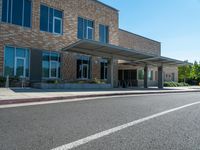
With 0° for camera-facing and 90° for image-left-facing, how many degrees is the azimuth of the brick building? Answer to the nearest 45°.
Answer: approximately 315°
